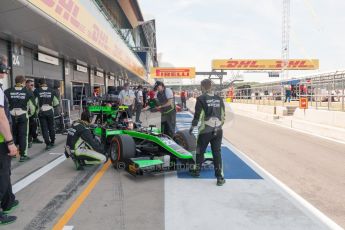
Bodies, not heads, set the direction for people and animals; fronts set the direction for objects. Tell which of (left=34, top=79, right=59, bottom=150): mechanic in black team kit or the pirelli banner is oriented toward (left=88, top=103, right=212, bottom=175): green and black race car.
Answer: the pirelli banner

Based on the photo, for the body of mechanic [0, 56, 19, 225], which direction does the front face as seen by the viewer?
to the viewer's right

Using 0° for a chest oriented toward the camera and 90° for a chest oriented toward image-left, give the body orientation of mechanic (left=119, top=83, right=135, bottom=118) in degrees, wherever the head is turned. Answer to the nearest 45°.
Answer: approximately 0°

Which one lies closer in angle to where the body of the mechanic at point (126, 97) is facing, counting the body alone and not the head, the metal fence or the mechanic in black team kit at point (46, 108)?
the mechanic in black team kit

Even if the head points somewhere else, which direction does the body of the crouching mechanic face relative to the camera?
to the viewer's right

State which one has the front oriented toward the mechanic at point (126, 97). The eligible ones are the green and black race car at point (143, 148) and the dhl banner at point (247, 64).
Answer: the dhl banner
